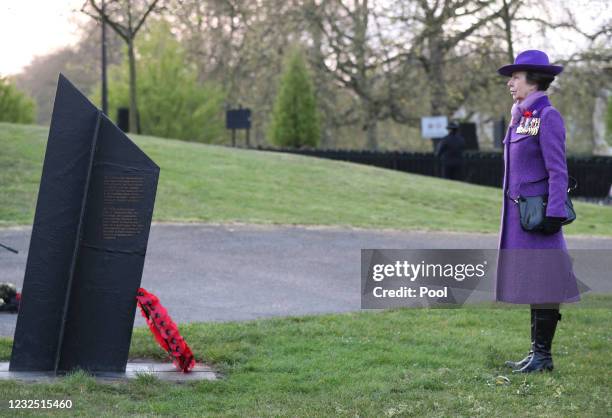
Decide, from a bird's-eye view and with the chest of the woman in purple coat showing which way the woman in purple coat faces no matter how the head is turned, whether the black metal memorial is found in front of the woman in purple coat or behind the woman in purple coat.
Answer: in front

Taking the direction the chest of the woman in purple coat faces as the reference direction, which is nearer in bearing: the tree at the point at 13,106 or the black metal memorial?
the black metal memorial

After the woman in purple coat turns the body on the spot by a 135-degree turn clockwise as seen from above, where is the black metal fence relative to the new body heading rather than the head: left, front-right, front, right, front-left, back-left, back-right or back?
front-left

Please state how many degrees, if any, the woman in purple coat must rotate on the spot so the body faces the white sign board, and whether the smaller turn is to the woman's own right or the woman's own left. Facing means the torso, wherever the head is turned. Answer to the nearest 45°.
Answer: approximately 90° to the woman's own right

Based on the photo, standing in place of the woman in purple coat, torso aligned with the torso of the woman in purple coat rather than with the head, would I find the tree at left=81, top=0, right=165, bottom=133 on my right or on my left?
on my right

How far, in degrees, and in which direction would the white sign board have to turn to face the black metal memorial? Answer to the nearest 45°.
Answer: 0° — it already faces it

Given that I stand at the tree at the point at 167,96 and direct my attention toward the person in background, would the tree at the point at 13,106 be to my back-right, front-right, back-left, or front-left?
back-right

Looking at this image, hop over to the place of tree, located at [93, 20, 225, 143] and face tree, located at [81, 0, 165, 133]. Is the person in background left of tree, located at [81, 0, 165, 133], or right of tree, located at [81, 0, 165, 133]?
left

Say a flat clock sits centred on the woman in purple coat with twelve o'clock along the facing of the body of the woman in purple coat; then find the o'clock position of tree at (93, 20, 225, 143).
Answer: The tree is roughly at 2 o'clock from the woman in purple coat.

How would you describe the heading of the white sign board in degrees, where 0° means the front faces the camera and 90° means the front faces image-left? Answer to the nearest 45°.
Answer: approximately 0°

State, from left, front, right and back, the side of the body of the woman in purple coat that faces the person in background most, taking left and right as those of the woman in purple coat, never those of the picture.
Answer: right

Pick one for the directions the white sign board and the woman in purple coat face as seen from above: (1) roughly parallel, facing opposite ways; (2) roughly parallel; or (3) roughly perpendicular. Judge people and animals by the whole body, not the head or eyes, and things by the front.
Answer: roughly perpendicular

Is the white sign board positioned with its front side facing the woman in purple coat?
yes

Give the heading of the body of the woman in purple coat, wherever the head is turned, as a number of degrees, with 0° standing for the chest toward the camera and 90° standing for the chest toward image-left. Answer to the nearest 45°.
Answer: approximately 90°

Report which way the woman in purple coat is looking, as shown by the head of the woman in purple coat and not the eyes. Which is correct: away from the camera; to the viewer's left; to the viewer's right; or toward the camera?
to the viewer's left
